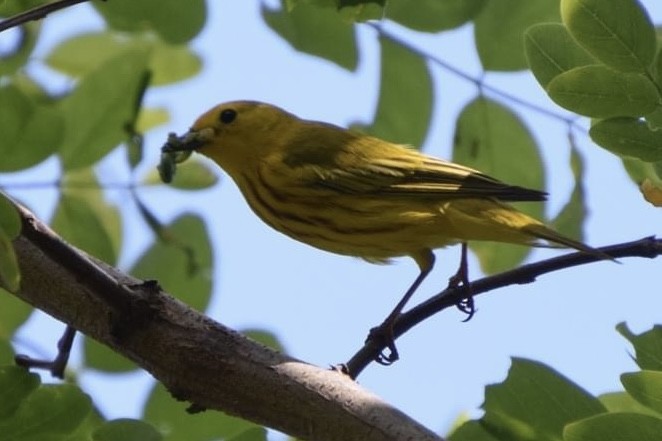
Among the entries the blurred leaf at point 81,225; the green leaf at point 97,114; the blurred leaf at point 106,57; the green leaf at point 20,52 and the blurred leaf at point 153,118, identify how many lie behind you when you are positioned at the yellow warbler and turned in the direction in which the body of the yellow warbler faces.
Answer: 0

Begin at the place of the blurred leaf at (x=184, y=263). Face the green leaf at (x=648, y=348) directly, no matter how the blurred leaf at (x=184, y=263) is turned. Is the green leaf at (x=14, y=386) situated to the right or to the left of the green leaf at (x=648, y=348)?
right

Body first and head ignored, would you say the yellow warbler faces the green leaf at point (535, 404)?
no

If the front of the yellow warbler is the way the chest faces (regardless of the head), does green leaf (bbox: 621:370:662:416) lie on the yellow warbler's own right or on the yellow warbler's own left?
on the yellow warbler's own left

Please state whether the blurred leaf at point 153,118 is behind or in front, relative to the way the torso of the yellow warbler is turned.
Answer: in front

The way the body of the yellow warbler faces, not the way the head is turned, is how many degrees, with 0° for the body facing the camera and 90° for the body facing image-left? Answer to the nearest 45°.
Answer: approximately 90°
